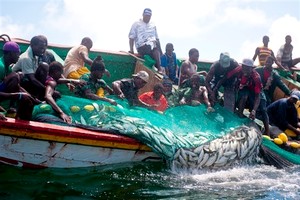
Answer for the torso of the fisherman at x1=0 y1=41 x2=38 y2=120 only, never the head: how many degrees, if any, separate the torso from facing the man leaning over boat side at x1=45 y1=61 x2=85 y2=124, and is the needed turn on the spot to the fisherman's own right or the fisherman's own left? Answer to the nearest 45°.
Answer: approximately 90° to the fisherman's own left

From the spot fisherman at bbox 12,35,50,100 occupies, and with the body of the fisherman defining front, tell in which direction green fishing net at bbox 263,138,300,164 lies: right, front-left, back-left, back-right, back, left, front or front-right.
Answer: front-left

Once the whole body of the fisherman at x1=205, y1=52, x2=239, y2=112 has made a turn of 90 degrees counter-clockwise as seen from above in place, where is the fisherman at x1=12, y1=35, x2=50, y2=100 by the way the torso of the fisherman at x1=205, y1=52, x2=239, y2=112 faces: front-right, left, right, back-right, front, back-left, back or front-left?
back-right

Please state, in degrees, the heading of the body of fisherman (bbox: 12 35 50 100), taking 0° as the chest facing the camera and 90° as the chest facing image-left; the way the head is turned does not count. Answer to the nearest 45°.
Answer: approximately 315°

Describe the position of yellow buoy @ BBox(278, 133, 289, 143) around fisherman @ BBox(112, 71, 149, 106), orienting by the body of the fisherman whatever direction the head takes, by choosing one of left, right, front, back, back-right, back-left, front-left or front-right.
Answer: front-left

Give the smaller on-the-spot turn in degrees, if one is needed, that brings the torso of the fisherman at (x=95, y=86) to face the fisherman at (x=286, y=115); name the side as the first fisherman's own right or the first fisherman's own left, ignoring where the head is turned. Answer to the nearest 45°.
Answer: approximately 45° to the first fisherman's own left

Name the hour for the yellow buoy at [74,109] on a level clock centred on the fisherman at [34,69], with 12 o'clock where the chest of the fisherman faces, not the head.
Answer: The yellow buoy is roughly at 11 o'clock from the fisherman.
